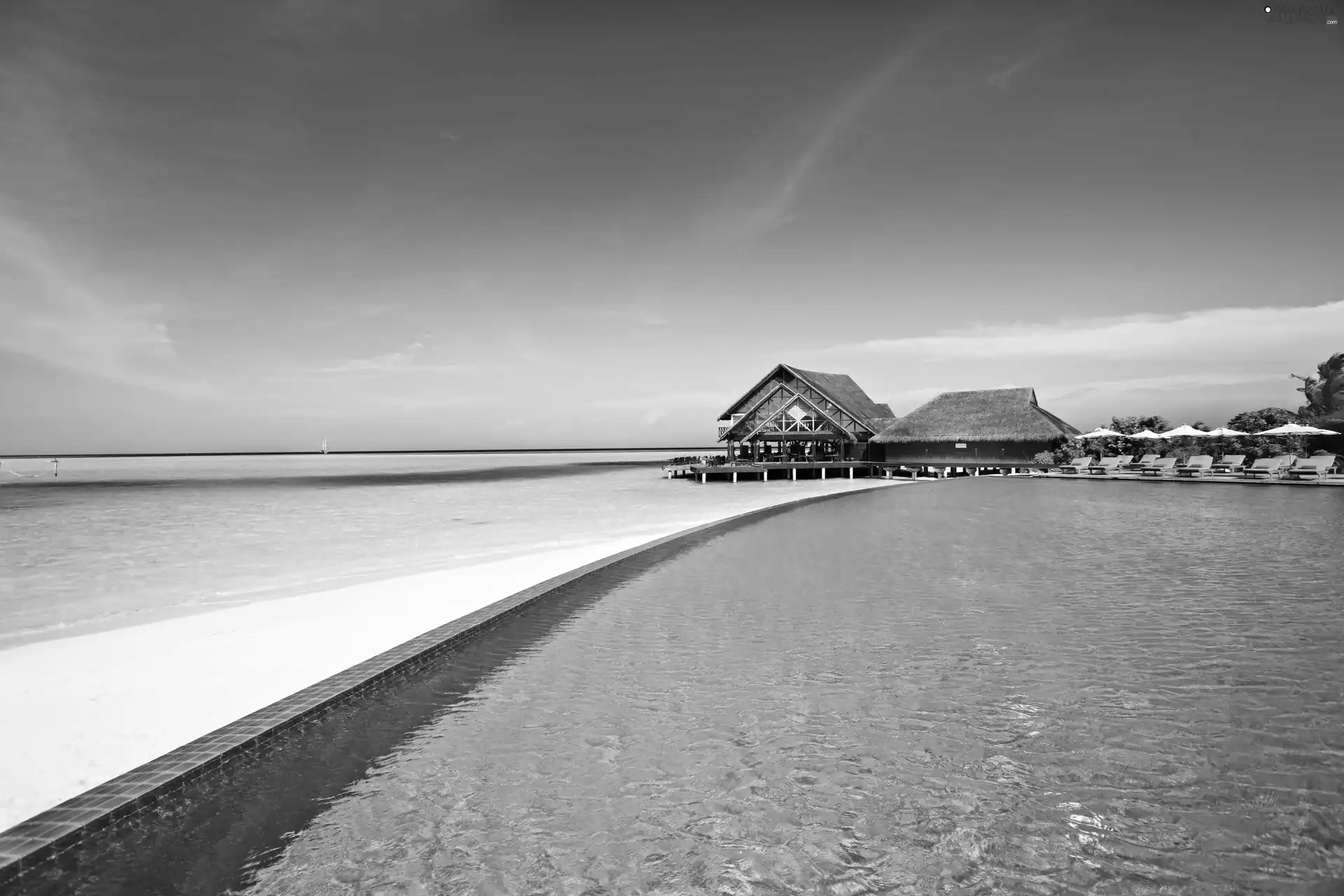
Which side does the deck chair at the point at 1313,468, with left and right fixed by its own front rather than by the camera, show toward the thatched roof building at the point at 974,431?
right

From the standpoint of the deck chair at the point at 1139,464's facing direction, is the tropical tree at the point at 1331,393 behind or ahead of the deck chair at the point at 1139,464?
behind

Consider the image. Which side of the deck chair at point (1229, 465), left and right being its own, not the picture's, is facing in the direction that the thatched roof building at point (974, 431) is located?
right

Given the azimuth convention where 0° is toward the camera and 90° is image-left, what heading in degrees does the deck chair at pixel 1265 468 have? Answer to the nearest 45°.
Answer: approximately 45°

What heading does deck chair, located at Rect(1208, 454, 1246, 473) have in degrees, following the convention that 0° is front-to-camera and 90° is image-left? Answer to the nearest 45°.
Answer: approximately 45°
